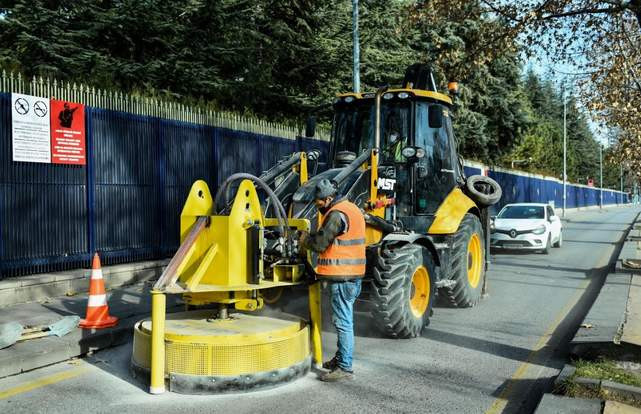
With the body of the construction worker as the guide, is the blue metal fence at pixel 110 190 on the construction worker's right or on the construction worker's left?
on the construction worker's right

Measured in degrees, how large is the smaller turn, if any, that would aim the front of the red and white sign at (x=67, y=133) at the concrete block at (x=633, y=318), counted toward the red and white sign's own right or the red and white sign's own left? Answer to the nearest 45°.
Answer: approximately 45° to the red and white sign's own left

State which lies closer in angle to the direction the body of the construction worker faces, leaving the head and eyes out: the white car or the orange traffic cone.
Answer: the orange traffic cone

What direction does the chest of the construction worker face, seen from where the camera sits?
to the viewer's left

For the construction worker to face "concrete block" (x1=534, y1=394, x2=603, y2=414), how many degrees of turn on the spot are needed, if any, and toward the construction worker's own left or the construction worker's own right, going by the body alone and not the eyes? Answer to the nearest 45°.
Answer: approximately 135° to the construction worker's own left

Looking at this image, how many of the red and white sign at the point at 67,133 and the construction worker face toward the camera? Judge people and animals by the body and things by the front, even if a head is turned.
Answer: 1

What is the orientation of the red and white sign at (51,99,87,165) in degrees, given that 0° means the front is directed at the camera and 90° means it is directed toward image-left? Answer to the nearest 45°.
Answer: approximately 0°
